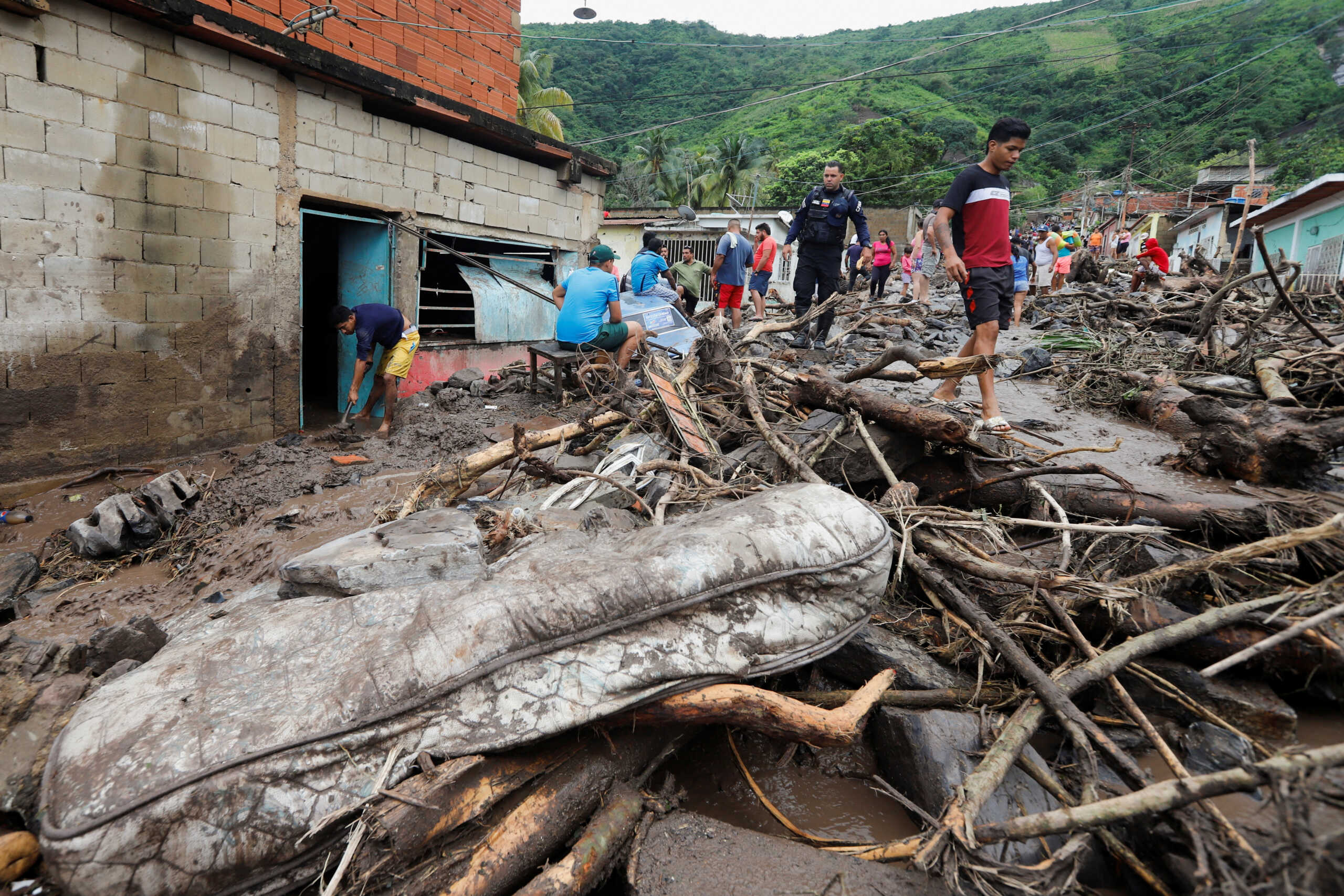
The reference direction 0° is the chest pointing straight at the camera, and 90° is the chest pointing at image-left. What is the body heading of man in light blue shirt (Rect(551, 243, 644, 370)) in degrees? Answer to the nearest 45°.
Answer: approximately 225°

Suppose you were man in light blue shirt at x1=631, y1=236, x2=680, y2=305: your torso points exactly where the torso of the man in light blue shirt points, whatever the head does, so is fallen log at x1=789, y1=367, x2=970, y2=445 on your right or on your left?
on your right

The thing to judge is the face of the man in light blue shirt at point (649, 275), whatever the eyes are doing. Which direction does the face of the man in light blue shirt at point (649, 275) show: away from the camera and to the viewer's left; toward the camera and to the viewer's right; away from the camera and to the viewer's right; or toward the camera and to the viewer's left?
away from the camera and to the viewer's right

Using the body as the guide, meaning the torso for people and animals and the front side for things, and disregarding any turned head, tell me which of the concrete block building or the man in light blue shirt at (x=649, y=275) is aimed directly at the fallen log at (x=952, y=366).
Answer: the concrete block building

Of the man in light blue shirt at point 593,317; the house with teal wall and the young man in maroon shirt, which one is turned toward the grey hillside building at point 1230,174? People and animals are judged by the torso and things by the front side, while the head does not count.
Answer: the man in light blue shirt

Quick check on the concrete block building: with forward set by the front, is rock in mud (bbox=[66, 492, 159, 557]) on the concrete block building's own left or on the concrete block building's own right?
on the concrete block building's own right

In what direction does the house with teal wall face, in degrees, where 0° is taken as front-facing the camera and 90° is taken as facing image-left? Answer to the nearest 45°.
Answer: approximately 45°

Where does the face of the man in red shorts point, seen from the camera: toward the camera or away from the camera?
away from the camera

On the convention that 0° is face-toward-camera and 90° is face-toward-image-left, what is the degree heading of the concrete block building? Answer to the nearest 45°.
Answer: approximately 315°
